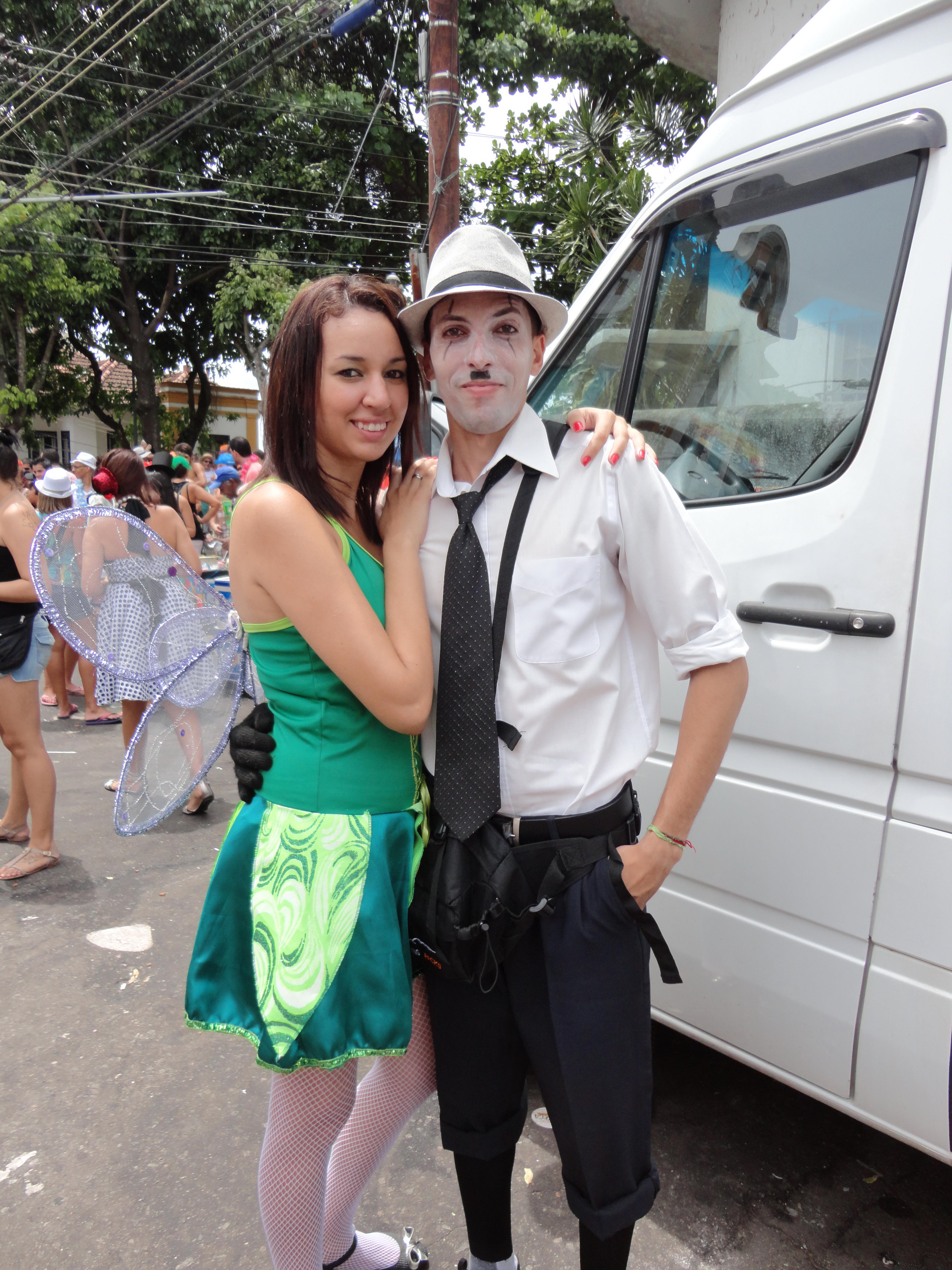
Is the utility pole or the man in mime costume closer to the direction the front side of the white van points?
the utility pole

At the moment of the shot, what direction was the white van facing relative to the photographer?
facing away from the viewer and to the left of the viewer

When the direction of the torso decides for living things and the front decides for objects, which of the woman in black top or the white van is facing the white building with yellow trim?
the white van

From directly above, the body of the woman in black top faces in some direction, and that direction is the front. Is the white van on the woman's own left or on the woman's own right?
on the woman's own left

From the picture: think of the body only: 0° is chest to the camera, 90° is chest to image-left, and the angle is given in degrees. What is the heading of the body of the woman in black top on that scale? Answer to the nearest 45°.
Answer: approximately 90°

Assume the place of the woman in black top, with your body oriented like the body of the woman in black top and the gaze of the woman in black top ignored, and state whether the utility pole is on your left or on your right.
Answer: on your right

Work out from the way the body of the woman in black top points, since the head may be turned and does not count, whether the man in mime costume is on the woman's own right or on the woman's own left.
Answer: on the woman's own left

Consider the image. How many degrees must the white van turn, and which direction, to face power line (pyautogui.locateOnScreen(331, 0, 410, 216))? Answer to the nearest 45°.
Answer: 0° — it already faces it

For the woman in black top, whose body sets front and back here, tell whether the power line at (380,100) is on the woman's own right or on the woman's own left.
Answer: on the woman's own right

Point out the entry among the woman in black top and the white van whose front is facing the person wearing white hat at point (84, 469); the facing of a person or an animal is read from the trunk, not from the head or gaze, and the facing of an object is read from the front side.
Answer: the white van
